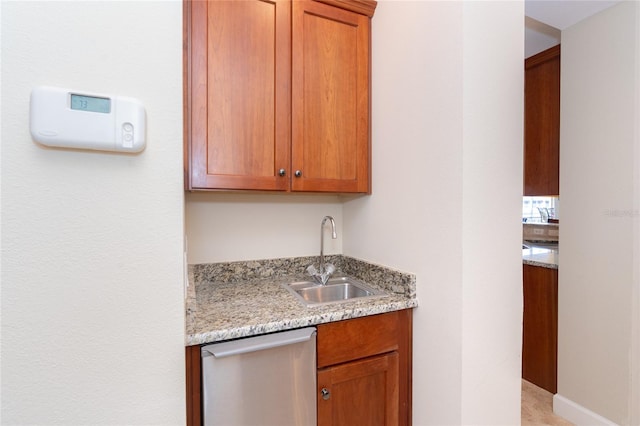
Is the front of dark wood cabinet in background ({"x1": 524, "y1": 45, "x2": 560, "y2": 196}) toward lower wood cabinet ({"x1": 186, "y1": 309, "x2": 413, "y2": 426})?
no

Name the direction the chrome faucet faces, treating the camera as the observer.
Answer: facing the viewer and to the right of the viewer

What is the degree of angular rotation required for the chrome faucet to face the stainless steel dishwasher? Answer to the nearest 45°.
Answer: approximately 45° to its right

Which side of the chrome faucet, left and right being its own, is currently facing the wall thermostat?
right
